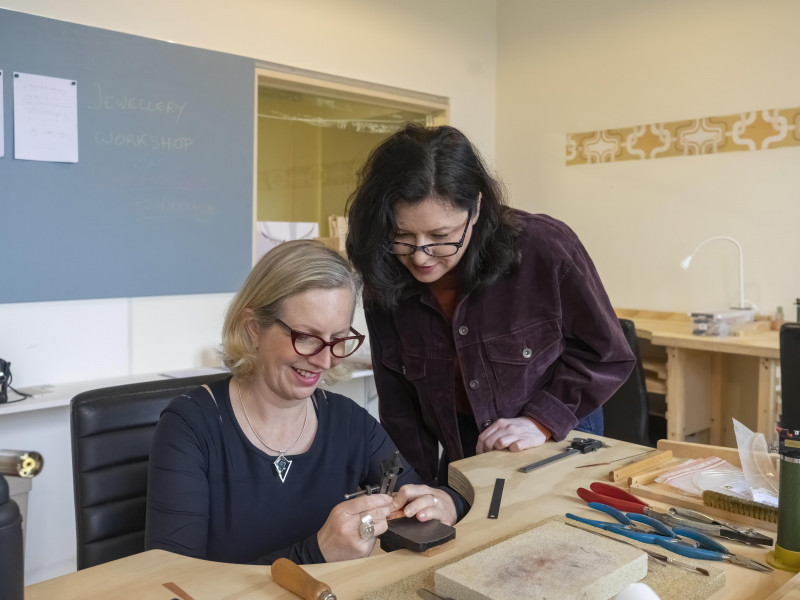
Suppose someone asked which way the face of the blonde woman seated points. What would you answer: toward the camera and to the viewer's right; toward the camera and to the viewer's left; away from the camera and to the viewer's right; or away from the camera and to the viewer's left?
toward the camera and to the viewer's right

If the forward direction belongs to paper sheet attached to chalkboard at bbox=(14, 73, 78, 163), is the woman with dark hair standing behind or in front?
in front

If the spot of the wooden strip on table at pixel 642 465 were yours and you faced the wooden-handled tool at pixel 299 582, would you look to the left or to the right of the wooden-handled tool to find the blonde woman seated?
right

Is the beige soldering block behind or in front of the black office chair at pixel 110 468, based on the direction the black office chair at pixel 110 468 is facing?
in front

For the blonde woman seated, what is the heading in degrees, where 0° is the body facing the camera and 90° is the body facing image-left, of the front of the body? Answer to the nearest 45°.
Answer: approximately 315°

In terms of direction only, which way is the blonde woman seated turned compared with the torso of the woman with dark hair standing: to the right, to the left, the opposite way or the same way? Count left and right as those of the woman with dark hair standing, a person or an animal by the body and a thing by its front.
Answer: to the left

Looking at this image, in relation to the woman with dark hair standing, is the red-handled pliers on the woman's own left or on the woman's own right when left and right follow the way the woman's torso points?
on the woman's own left

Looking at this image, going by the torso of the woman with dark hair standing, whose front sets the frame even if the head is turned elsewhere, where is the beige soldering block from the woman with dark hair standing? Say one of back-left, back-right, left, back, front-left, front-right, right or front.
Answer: front-left

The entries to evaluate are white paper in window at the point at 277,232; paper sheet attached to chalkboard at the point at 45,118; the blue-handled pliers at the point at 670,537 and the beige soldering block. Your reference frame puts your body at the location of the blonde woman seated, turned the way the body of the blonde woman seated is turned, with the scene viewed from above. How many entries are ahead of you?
2

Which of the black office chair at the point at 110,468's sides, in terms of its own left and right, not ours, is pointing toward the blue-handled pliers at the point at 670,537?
front
